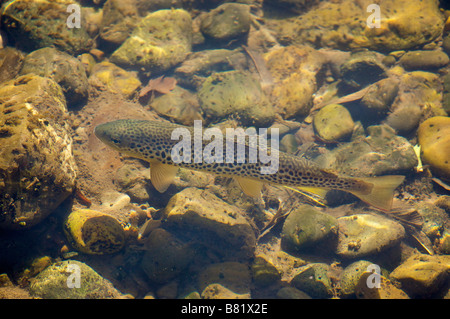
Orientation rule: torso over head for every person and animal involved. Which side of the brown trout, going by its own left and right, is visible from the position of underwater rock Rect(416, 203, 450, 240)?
back

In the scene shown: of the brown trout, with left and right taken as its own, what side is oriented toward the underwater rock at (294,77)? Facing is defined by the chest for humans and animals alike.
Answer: right

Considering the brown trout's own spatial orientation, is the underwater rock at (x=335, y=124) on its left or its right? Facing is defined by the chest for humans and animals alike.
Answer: on its right

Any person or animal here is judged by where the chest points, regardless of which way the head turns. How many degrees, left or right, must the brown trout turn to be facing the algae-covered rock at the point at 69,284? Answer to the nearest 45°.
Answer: approximately 45° to its left

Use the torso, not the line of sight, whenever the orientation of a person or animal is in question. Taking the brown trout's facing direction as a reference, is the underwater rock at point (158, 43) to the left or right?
on its right

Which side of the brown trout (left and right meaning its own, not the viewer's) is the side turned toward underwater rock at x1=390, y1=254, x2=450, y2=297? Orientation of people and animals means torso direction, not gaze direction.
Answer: back

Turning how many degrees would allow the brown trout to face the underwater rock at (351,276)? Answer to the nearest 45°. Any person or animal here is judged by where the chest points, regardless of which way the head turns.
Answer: approximately 180°

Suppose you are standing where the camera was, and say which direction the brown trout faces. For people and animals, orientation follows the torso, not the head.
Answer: facing to the left of the viewer
